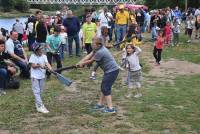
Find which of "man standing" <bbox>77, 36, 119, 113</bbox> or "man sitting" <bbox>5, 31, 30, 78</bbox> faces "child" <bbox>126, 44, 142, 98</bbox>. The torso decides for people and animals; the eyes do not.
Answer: "man sitting" <bbox>5, 31, 30, 78</bbox>

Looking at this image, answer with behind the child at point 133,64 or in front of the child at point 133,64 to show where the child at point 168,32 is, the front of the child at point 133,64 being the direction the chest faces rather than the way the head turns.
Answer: behind

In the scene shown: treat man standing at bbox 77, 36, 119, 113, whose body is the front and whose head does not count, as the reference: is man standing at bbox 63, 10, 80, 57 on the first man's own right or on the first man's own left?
on the first man's own right

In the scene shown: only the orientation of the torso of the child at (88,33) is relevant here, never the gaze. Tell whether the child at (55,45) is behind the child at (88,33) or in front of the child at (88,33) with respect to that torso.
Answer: in front

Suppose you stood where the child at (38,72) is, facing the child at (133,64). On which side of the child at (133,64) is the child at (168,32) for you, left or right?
left

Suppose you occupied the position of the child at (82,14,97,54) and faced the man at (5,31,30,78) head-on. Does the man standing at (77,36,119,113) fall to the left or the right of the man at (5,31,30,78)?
left

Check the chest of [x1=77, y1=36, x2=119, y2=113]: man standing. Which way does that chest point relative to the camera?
to the viewer's left

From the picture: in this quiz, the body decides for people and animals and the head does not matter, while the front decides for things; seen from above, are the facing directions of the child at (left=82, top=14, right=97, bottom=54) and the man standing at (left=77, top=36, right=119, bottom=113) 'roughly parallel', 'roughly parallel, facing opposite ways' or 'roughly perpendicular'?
roughly perpendicular

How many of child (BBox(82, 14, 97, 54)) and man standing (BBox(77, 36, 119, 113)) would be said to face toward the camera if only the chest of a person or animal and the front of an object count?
1
